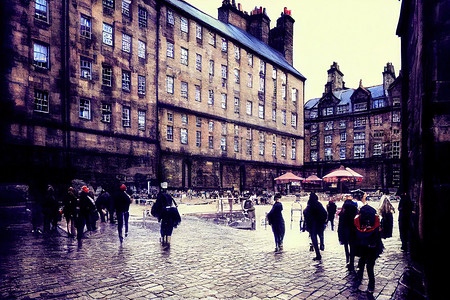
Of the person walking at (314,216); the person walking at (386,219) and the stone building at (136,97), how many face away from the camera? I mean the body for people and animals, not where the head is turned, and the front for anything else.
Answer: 2

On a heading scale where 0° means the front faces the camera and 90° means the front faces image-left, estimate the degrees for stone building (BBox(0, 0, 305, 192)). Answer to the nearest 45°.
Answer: approximately 315°

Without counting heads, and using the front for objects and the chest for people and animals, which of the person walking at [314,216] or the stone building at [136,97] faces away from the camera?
the person walking

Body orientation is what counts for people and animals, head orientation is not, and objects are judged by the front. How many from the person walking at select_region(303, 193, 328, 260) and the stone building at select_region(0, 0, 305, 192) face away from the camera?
1

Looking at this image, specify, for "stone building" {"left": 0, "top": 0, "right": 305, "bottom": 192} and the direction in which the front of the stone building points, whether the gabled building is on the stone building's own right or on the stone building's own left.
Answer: on the stone building's own left

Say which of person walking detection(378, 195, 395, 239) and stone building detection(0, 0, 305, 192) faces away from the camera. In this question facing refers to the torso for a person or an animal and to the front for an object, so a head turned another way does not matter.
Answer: the person walking

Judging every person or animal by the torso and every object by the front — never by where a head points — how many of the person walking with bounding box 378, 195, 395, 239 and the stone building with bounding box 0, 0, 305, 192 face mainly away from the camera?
1

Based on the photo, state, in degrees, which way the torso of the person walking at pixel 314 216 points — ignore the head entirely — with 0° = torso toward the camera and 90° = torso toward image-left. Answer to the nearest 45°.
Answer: approximately 180°

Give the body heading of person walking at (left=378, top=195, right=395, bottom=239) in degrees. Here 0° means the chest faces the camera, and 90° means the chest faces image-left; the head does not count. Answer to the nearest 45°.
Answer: approximately 180°

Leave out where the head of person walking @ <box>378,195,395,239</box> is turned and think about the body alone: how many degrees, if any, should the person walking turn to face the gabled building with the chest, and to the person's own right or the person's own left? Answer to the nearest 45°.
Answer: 0° — they already face it

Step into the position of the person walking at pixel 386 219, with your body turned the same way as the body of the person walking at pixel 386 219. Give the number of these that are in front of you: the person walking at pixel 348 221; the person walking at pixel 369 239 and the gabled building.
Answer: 1

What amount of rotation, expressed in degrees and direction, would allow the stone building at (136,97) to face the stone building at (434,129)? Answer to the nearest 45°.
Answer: approximately 45° to its right
